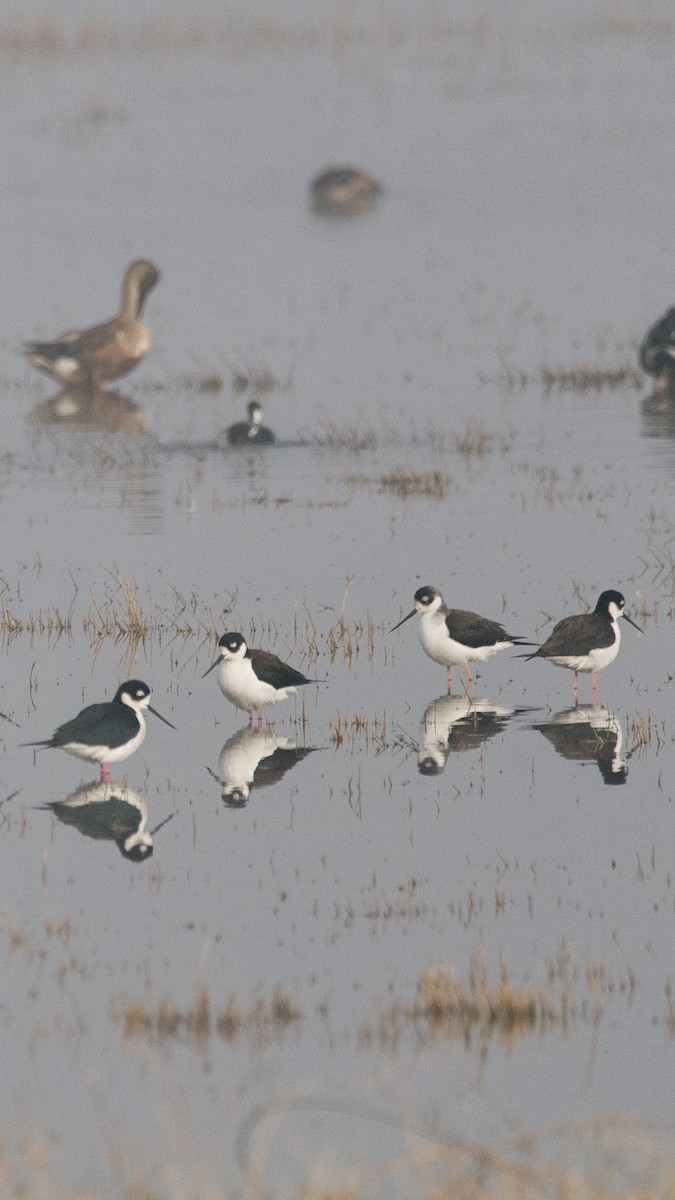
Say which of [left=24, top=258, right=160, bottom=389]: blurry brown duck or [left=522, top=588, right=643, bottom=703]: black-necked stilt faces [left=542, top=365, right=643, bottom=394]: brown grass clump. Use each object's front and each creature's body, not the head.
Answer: the blurry brown duck

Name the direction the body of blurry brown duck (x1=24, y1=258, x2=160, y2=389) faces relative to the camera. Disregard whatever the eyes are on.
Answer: to the viewer's right

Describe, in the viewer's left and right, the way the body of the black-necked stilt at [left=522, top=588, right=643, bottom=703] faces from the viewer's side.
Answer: facing to the right of the viewer

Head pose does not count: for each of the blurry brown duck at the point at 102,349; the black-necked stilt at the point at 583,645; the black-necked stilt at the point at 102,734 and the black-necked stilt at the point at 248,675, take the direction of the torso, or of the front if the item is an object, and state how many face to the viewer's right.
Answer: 3

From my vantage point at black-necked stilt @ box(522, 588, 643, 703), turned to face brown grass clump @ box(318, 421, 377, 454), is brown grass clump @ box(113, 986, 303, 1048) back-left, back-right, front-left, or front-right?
back-left

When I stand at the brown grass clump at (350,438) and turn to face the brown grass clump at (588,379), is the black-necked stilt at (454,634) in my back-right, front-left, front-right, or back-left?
back-right

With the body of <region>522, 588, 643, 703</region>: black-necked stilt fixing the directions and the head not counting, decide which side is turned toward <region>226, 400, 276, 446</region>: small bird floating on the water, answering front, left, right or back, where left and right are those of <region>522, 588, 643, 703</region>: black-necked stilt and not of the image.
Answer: left

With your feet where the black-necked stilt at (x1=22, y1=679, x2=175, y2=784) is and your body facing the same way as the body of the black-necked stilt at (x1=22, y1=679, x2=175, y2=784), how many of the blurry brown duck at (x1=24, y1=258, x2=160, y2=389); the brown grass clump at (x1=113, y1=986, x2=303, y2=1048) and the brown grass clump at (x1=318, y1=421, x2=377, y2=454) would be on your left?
2

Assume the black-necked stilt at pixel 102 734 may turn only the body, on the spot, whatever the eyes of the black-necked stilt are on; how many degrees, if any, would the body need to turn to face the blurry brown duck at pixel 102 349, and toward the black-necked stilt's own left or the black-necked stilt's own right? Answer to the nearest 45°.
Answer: approximately 90° to the black-necked stilt's own left

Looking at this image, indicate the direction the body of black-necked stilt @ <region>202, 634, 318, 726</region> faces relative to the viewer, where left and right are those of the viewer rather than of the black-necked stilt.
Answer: facing the viewer and to the left of the viewer

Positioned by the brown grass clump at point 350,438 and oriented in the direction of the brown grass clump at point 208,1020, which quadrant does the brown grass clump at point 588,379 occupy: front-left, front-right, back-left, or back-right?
back-left

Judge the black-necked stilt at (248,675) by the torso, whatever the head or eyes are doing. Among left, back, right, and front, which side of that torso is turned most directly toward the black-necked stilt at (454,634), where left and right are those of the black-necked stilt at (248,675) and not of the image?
back

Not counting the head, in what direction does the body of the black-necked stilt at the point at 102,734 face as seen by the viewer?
to the viewer's right

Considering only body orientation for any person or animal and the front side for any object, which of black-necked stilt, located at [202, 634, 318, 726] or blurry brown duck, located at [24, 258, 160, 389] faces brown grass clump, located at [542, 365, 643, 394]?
the blurry brown duck

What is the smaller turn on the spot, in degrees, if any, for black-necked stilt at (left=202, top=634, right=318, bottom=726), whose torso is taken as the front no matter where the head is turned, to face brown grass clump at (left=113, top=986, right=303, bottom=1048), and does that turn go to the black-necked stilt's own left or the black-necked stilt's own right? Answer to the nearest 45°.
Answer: approximately 45° to the black-necked stilt's own left

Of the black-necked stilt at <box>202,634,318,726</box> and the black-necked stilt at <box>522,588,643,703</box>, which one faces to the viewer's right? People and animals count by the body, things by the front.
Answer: the black-necked stilt at <box>522,588,643,703</box>

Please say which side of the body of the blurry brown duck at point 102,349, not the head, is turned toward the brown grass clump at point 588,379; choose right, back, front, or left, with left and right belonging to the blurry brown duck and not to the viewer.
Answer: front

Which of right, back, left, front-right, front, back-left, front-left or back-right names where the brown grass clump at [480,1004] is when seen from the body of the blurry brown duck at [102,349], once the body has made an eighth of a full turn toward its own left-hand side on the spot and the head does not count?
back-right
